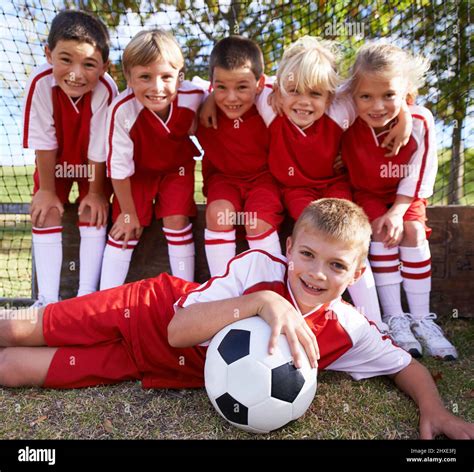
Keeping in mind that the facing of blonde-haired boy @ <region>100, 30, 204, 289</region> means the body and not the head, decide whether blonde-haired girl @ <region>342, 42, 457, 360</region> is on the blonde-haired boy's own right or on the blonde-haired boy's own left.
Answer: on the blonde-haired boy's own left

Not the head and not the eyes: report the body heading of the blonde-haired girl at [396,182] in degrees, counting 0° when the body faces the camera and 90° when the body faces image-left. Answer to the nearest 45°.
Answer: approximately 0°

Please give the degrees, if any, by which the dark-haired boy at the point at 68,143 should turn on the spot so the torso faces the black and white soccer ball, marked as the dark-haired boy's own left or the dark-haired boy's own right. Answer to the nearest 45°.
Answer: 0° — they already face it

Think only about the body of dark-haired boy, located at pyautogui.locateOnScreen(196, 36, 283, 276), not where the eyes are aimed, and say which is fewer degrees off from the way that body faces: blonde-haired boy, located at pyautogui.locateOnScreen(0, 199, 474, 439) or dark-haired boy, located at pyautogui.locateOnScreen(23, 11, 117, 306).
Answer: the blonde-haired boy

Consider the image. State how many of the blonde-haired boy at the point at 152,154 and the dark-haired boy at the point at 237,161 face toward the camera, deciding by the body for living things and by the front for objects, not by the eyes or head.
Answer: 2
